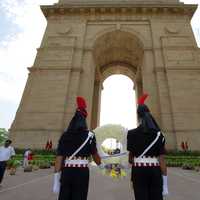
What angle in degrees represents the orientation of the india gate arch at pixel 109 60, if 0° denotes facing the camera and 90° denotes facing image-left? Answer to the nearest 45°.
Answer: approximately 0°

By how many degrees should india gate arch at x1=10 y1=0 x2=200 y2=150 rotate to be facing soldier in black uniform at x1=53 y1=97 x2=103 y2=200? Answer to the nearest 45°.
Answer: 0° — it already faces them

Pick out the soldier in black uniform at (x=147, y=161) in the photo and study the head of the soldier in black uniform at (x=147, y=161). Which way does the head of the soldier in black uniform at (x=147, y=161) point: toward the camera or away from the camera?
away from the camera

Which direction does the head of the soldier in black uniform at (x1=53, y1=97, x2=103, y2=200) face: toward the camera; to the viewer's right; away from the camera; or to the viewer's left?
away from the camera
